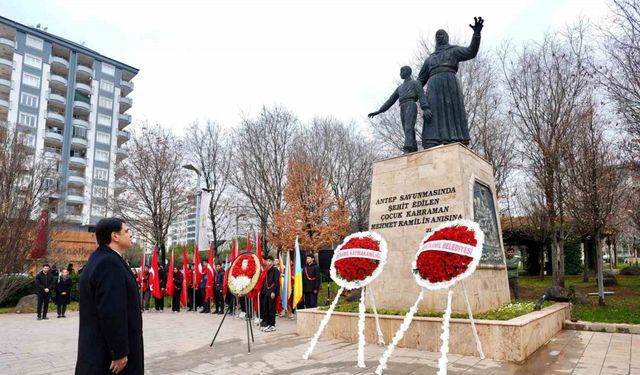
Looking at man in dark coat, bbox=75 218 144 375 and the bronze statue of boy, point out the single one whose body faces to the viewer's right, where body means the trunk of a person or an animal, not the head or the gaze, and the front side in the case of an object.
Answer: the man in dark coat

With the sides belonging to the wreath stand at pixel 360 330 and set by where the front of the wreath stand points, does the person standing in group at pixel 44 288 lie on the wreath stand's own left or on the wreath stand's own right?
on the wreath stand's own right

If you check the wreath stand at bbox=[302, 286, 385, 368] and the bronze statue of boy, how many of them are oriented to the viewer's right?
0

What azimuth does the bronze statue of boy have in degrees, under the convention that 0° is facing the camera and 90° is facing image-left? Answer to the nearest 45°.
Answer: approximately 45°

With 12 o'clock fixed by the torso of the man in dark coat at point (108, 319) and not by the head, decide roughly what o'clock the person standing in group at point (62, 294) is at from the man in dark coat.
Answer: The person standing in group is roughly at 9 o'clock from the man in dark coat.

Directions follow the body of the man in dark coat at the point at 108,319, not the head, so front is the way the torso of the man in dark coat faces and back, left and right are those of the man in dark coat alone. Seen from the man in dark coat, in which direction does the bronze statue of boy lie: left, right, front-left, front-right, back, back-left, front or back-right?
front-left

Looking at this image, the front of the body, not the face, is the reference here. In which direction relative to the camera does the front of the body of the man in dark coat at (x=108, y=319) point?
to the viewer's right

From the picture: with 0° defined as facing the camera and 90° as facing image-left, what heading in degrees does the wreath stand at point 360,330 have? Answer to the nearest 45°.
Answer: approximately 45°

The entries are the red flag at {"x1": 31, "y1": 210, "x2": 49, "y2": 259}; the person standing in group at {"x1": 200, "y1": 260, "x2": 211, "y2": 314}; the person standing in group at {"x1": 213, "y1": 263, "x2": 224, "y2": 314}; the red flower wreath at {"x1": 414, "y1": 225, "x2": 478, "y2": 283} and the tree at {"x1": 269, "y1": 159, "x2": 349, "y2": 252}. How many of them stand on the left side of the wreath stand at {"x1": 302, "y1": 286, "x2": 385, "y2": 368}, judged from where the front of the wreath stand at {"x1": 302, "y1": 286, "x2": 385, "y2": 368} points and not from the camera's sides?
1

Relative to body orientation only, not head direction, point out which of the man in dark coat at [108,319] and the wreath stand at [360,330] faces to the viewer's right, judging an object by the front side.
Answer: the man in dark coat

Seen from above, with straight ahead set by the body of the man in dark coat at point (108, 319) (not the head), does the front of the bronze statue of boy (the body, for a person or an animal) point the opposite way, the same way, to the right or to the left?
the opposite way

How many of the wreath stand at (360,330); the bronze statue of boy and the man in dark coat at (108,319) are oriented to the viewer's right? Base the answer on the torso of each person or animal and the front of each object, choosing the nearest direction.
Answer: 1

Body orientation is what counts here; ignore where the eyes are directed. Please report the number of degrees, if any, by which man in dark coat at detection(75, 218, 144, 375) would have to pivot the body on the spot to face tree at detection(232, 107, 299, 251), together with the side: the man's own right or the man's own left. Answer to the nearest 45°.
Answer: approximately 90° to the man's own left

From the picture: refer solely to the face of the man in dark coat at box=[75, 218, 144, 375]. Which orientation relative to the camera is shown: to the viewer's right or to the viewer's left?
to the viewer's right

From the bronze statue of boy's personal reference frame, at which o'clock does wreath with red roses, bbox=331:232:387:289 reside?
The wreath with red roses is roughly at 11 o'clock from the bronze statue of boy.
